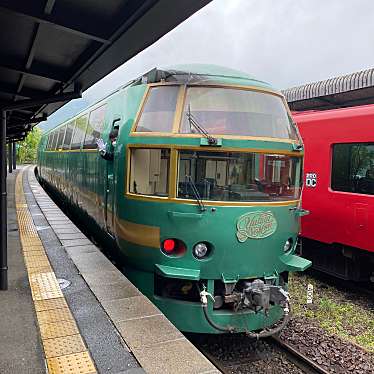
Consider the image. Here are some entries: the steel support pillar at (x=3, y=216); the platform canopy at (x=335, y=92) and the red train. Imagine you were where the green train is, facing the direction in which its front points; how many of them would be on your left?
2

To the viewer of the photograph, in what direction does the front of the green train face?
facing the viewer and to the right of the viewer

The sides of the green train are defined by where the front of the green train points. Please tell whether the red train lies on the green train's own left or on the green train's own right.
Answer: on the green train's own left

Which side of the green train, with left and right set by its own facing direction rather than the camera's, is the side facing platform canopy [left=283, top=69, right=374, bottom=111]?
left

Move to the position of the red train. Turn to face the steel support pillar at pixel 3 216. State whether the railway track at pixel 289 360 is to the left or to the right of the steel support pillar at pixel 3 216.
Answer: left
